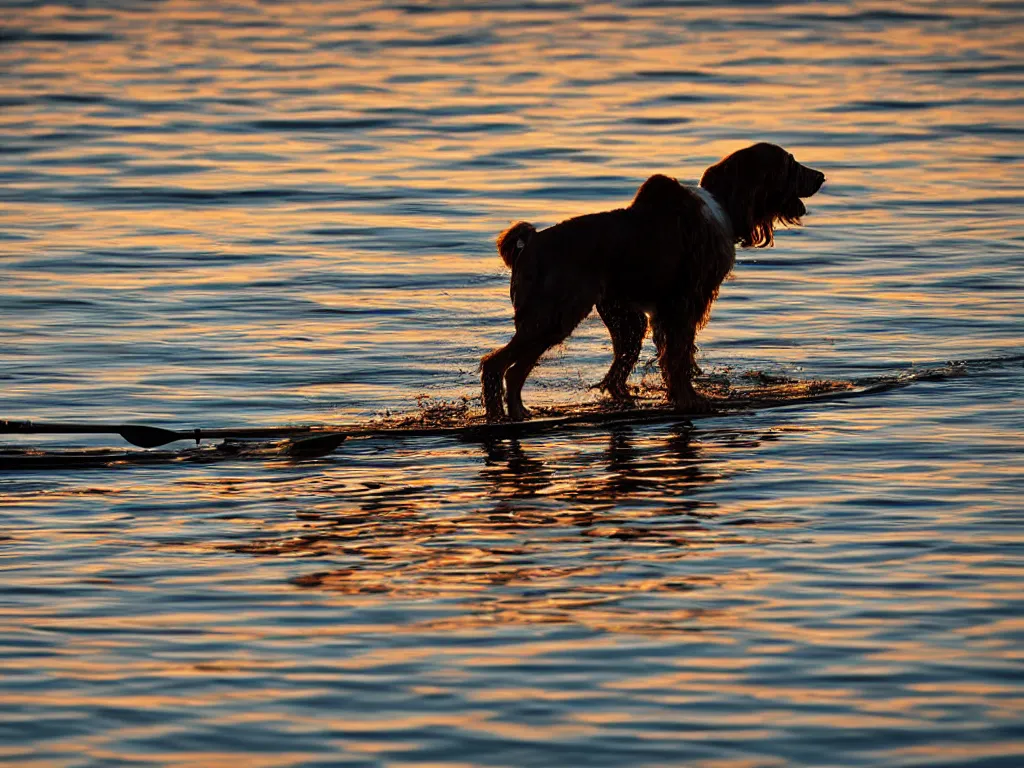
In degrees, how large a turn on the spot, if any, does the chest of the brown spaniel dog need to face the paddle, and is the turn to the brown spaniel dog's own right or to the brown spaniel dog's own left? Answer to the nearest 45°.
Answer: approximately 135° to the brown spaniel dog's own right

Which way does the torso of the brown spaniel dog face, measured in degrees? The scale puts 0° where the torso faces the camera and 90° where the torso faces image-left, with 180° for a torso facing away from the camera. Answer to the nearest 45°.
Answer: approximately 270°
